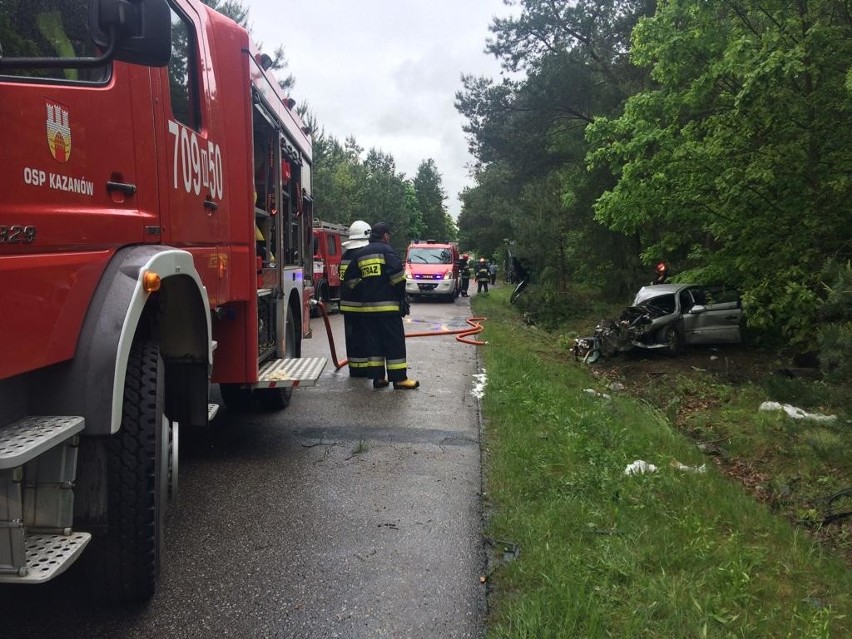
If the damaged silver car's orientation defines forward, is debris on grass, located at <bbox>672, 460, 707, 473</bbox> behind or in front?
in front

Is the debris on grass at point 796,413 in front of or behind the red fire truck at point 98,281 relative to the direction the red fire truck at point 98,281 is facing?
behind

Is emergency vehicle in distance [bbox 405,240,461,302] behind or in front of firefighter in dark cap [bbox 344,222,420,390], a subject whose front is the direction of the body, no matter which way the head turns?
in front

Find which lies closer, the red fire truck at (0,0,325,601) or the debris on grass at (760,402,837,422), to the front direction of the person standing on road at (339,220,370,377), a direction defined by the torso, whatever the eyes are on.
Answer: the debris on grass

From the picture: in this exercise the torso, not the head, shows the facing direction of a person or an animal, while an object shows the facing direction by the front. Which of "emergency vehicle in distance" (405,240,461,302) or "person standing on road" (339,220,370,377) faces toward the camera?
the emergency vehicle in distance

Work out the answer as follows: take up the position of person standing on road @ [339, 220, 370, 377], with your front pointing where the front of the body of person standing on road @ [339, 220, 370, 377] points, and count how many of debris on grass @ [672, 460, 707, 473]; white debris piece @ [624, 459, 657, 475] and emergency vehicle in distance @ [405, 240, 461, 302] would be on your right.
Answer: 2

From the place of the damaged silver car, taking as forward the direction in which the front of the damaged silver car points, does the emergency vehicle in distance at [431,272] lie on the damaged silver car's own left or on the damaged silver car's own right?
on the damaged silver car's own right

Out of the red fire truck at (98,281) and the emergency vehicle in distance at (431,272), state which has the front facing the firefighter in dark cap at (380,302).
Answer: the emergency vehicle in distance

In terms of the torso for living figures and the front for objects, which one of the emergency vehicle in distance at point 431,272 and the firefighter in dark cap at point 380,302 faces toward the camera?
the emergency vehicle in distance

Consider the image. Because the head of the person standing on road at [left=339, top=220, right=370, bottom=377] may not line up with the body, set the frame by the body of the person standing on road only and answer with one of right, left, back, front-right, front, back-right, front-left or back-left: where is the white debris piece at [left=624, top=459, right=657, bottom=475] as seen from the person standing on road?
right

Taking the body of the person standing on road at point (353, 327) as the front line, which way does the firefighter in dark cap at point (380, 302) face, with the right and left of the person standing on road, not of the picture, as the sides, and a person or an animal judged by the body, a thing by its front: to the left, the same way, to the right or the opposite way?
the same way

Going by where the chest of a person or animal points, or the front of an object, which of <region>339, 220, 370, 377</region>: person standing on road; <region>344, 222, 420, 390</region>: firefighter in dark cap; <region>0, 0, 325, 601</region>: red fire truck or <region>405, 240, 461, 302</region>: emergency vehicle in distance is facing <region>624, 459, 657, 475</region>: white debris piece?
the emergency vehicle in distance

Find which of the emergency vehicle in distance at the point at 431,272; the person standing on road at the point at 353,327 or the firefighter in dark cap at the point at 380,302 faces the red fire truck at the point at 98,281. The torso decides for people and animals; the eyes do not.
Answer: the emergency vehicle in distance

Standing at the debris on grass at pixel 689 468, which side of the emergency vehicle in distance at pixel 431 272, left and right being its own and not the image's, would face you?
front

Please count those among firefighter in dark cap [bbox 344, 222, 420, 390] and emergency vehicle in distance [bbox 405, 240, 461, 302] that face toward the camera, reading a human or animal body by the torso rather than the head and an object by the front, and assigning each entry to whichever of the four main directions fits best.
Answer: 1

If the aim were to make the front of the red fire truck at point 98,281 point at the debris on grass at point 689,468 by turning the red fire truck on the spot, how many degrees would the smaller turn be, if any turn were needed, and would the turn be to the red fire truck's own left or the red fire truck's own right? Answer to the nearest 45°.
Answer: approximately 135° to the red fire truck's own left

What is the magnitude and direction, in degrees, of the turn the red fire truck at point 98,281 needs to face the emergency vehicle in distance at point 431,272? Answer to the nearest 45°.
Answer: approximately 180°

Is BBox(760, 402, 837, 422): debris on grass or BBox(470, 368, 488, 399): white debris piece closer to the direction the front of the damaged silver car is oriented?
the white debris piece

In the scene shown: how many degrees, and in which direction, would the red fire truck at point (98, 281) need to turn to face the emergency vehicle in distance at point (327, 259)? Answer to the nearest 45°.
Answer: approximately 135° to its right

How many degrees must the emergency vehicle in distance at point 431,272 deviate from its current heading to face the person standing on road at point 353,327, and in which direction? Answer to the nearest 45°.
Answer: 0° — it already faces them
